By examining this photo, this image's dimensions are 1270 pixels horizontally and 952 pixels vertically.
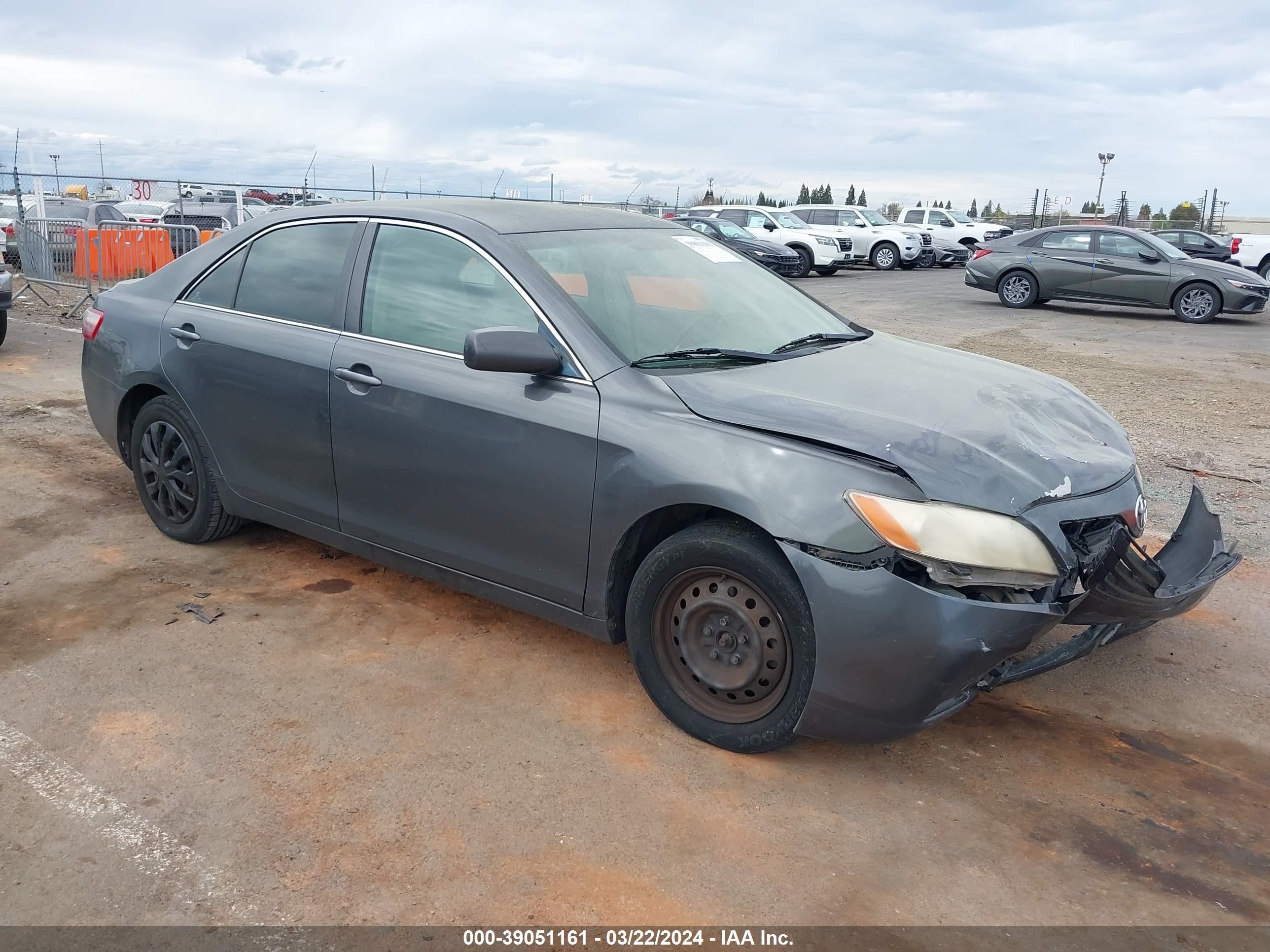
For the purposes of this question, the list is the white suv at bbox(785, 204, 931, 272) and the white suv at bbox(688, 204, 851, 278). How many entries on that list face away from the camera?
0

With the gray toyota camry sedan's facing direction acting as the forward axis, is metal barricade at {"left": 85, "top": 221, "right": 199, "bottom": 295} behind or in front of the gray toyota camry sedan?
behind

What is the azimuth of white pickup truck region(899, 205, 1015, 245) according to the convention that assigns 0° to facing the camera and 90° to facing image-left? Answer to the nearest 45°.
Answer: approximately 315°

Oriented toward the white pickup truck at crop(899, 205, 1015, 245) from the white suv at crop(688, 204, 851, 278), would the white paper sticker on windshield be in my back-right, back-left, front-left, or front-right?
back-right

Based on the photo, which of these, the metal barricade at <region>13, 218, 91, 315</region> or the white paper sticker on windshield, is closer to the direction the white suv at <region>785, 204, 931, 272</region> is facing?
the white paper sticker on windshield

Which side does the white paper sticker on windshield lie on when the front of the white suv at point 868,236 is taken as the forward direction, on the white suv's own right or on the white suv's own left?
on the white suv's own right

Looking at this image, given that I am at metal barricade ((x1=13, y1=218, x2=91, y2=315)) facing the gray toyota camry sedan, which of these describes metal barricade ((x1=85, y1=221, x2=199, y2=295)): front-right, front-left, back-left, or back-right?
front-left

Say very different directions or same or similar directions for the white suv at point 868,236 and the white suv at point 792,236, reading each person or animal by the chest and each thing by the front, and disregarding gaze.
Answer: same or similar directions

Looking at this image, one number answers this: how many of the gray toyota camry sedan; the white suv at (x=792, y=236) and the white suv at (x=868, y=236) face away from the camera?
0

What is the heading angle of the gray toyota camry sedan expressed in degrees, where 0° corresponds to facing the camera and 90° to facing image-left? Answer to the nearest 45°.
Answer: approximately 315°

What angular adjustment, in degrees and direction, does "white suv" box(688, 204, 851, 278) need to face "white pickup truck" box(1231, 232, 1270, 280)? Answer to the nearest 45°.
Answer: approximately 45° to its left

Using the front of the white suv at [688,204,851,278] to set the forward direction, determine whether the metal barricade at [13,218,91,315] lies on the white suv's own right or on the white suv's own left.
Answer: on the white suv's own right

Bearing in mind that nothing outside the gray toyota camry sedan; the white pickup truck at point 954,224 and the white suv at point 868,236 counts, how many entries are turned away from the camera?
0

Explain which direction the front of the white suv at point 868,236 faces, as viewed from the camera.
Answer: facing the viewer and to the right of the viewer

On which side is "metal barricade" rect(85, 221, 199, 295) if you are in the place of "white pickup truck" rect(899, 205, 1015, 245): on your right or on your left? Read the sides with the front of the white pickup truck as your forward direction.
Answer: on your right

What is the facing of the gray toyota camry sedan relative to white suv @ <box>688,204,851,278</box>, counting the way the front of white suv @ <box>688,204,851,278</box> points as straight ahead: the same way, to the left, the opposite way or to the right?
the same way

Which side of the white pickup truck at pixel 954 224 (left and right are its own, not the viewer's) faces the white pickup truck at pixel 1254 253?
front

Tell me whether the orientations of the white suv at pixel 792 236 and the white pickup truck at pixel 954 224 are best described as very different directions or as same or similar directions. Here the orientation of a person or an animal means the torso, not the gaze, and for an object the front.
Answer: same or similar directions

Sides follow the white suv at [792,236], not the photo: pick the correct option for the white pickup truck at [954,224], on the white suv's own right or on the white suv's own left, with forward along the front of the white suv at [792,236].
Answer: on the white suv's own left
